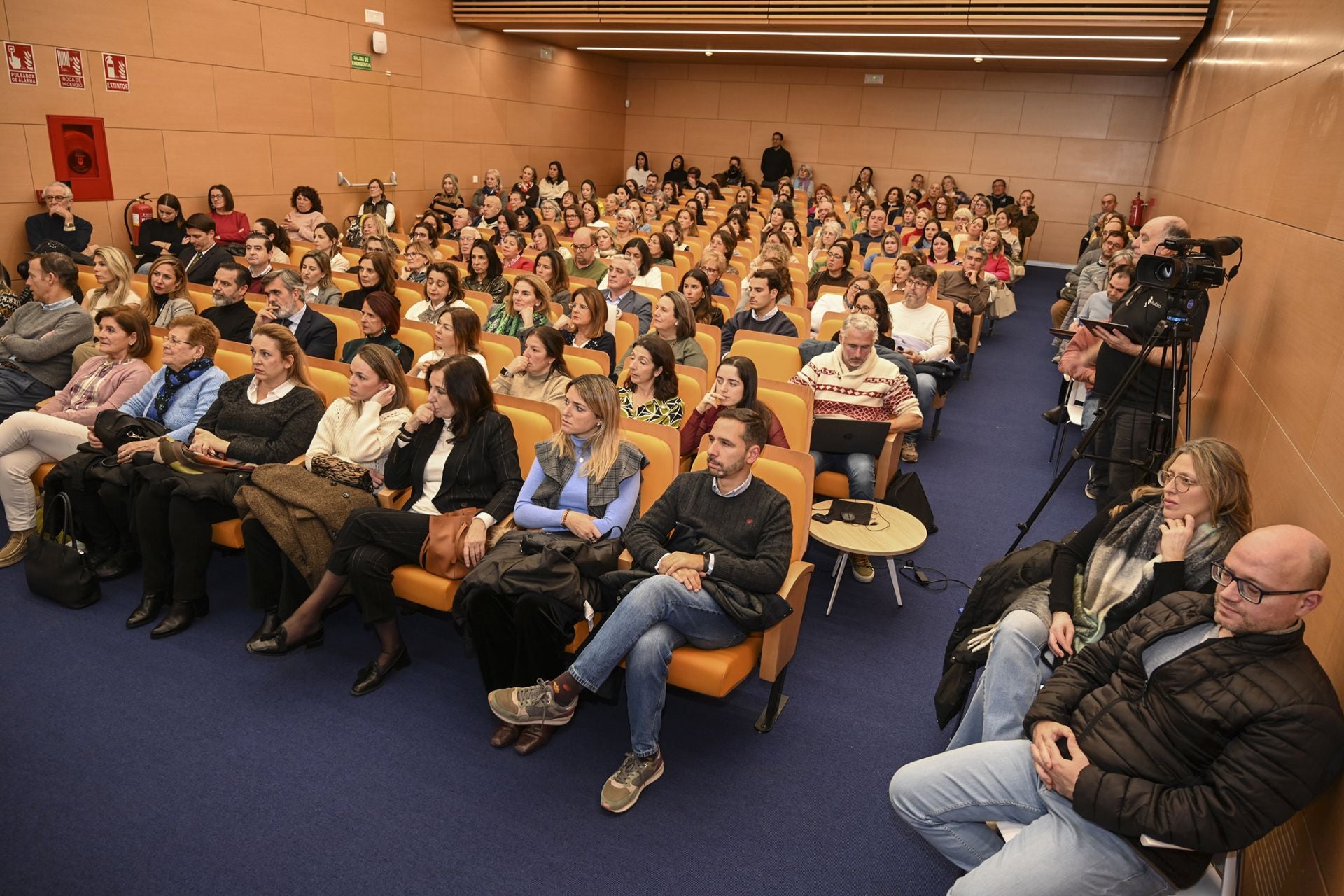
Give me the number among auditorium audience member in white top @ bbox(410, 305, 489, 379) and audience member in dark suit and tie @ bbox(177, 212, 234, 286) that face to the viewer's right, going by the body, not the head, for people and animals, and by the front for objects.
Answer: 0

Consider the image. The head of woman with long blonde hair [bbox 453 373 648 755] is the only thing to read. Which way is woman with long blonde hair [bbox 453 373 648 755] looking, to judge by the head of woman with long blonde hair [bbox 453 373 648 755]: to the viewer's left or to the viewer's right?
to the viewer's left

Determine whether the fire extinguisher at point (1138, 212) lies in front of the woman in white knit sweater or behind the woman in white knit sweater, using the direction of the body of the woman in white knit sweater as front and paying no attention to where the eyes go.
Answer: behind

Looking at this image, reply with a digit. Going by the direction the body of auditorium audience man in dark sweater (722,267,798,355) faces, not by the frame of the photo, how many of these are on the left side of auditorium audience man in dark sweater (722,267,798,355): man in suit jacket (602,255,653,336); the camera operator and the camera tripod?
2

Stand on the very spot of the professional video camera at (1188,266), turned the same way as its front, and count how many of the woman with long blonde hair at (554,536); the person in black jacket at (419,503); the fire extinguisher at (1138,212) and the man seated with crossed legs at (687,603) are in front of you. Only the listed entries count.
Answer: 3

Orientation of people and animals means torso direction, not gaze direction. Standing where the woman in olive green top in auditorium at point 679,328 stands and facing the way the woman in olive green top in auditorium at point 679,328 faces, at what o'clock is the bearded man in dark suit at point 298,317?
the bearded man in dark suit at point 298,317 is roughly at 2 o'clock from the woman in olive green top in auditorium at point 679,328.

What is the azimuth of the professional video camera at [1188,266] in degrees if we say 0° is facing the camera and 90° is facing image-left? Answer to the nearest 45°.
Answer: approximately 45°

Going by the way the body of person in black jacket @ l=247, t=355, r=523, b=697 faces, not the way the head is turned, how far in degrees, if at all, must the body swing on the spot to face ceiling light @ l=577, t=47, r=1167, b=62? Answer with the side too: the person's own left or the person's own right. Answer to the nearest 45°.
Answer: approximately 180°

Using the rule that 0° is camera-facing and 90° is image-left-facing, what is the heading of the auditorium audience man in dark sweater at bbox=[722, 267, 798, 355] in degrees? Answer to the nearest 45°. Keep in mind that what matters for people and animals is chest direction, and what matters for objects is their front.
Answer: approximately 45°

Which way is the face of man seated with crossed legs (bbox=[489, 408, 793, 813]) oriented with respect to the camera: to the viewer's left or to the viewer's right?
to the viewer's left

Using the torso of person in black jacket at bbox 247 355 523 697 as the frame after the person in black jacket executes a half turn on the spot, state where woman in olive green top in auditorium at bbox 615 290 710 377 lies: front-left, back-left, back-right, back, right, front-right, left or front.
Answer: front
